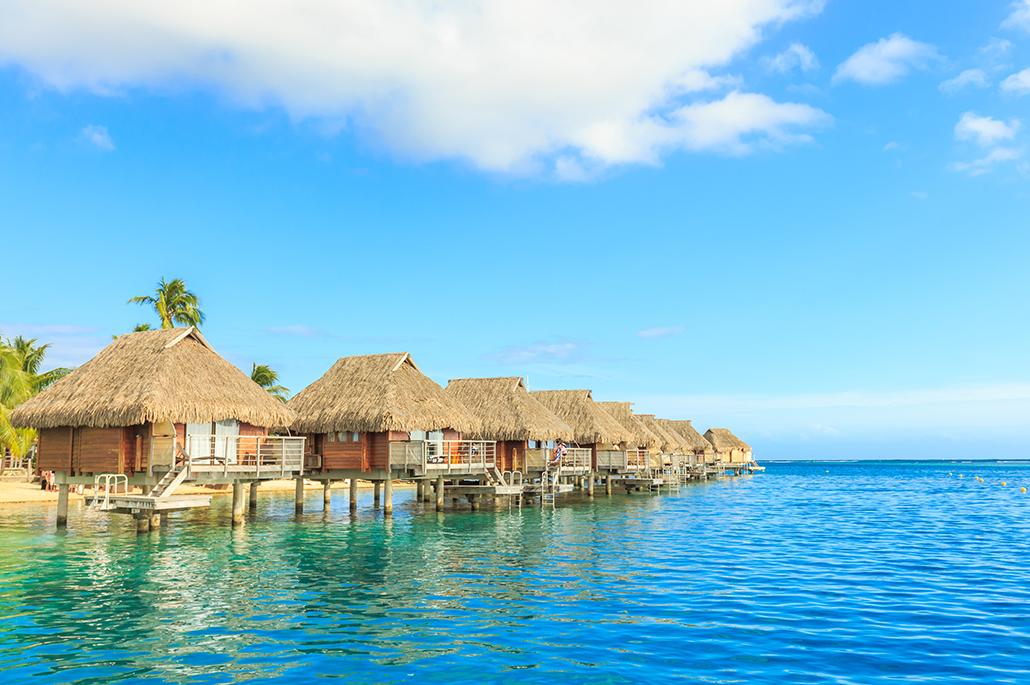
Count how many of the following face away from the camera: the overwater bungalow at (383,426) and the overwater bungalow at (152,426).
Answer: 0

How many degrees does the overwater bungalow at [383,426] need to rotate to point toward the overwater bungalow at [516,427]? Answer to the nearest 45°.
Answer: approximately 90° to its left

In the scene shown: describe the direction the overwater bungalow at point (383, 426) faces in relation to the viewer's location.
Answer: facing the viewer and to the right of the viewer

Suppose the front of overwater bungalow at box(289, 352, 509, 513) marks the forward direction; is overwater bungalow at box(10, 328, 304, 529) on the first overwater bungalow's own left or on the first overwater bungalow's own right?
on the first overwater bungalow's own right

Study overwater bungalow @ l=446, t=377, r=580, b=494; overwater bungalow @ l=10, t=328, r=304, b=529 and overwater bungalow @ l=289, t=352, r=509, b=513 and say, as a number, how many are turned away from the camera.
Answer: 0

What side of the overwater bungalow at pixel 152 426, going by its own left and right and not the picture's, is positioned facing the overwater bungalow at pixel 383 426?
left

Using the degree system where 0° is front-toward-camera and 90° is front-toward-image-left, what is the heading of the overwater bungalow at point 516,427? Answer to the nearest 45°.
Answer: approximately 315°

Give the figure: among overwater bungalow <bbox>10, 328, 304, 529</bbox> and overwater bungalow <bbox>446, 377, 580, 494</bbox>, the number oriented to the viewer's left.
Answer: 0

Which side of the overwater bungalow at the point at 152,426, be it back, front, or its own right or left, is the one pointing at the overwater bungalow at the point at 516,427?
left

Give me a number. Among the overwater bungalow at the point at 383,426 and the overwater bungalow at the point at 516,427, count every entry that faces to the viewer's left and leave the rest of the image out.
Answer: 0
